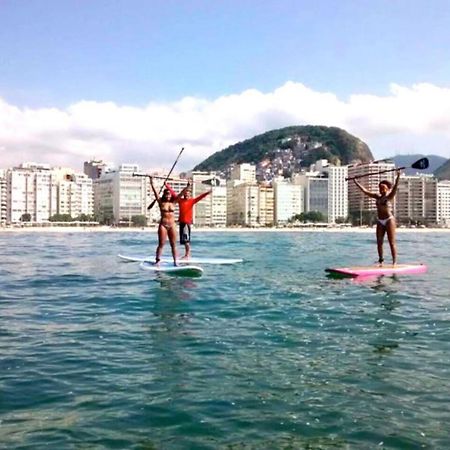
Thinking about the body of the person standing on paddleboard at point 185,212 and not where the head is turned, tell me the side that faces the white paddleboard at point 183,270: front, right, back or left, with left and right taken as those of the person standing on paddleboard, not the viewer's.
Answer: front

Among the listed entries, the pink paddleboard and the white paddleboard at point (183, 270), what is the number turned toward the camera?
0

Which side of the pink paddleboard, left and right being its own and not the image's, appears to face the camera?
left

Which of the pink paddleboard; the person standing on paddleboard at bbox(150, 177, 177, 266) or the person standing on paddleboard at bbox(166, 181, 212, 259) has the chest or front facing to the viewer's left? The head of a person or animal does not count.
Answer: the pink paddleboard

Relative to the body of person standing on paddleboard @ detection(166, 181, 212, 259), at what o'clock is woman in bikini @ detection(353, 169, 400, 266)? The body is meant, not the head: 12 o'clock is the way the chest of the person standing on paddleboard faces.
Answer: The woman in bikini is roughly at 10 o'clock from the person standing on paddleboard.

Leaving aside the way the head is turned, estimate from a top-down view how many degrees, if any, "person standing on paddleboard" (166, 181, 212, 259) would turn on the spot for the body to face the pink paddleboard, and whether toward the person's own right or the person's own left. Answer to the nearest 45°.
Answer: approximately 45° to the person's own left
